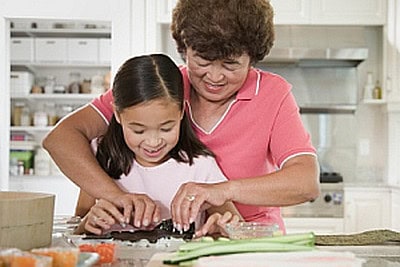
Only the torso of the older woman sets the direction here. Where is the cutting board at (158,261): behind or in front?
in front

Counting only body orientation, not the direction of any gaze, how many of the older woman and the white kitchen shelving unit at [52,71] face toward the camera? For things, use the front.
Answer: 2

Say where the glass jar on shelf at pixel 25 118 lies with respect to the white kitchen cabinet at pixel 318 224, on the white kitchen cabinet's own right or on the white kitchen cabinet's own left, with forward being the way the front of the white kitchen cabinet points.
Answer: on the white kitchen cabinet's own right

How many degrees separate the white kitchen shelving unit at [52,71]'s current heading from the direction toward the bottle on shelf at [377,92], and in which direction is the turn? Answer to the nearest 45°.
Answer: approximately 45° to its left

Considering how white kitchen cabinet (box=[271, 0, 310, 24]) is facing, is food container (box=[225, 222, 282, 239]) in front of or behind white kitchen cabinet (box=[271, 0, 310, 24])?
in front
